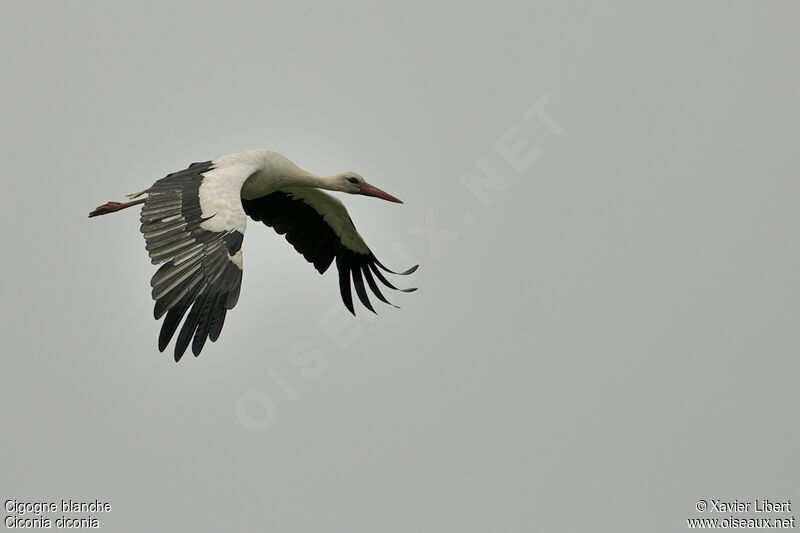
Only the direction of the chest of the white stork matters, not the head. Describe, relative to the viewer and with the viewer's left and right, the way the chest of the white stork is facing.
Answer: facing the viewer and to the right of the viewer
